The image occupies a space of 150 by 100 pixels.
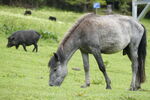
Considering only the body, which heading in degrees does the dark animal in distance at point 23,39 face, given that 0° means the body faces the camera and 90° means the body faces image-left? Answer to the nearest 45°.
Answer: approximately 90°

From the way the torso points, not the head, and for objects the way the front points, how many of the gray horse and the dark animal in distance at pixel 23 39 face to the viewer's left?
2

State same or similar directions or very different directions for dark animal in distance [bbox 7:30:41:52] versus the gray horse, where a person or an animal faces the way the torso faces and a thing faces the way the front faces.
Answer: same or similar directions

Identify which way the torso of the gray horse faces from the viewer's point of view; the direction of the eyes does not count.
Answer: to the viewer's left

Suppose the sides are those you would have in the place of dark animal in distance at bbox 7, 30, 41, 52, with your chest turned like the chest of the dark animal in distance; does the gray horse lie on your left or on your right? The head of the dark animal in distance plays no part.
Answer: on your left
